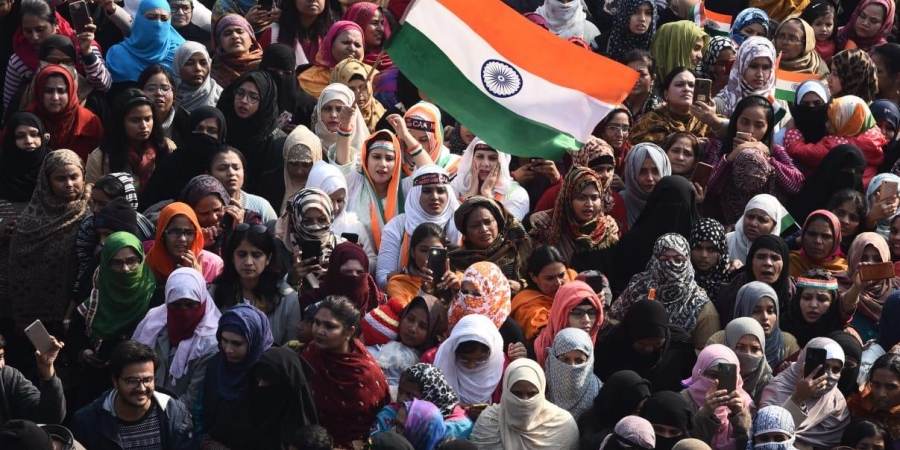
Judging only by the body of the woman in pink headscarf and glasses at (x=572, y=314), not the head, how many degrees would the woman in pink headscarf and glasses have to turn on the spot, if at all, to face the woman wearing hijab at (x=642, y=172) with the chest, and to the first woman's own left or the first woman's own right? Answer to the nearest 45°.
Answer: approximately 135° to the first woman's own left

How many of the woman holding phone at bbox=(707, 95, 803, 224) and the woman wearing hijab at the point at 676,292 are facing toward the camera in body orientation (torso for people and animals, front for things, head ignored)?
2

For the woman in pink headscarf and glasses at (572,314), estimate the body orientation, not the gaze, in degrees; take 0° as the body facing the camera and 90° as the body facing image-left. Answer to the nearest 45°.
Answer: approximately 315°

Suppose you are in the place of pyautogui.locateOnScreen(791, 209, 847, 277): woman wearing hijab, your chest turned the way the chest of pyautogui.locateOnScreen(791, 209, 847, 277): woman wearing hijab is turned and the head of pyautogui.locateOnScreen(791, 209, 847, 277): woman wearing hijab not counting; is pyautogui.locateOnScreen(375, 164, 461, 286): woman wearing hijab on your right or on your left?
on your right

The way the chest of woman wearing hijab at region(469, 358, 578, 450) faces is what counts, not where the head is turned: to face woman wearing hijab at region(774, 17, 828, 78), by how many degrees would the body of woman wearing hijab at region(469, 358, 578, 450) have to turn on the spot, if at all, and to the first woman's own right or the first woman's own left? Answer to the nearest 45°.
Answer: approximately 180°
